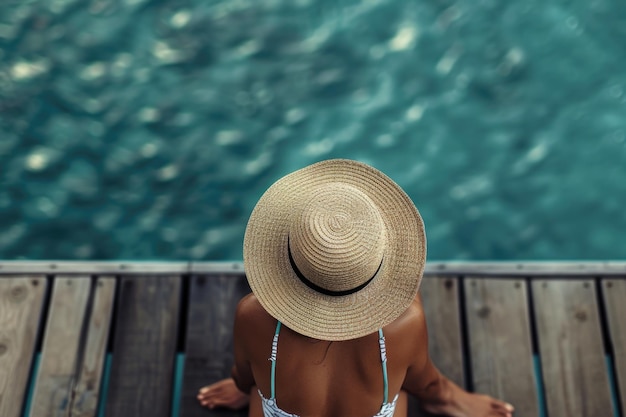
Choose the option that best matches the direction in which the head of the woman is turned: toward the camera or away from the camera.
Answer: away from the camera

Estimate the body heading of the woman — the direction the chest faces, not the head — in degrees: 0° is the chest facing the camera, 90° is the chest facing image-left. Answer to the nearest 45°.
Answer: approximately 180°
